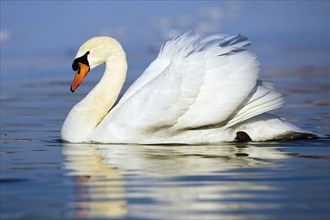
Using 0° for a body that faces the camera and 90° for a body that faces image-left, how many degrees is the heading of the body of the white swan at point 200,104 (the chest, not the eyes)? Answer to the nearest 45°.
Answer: approximately 90°
